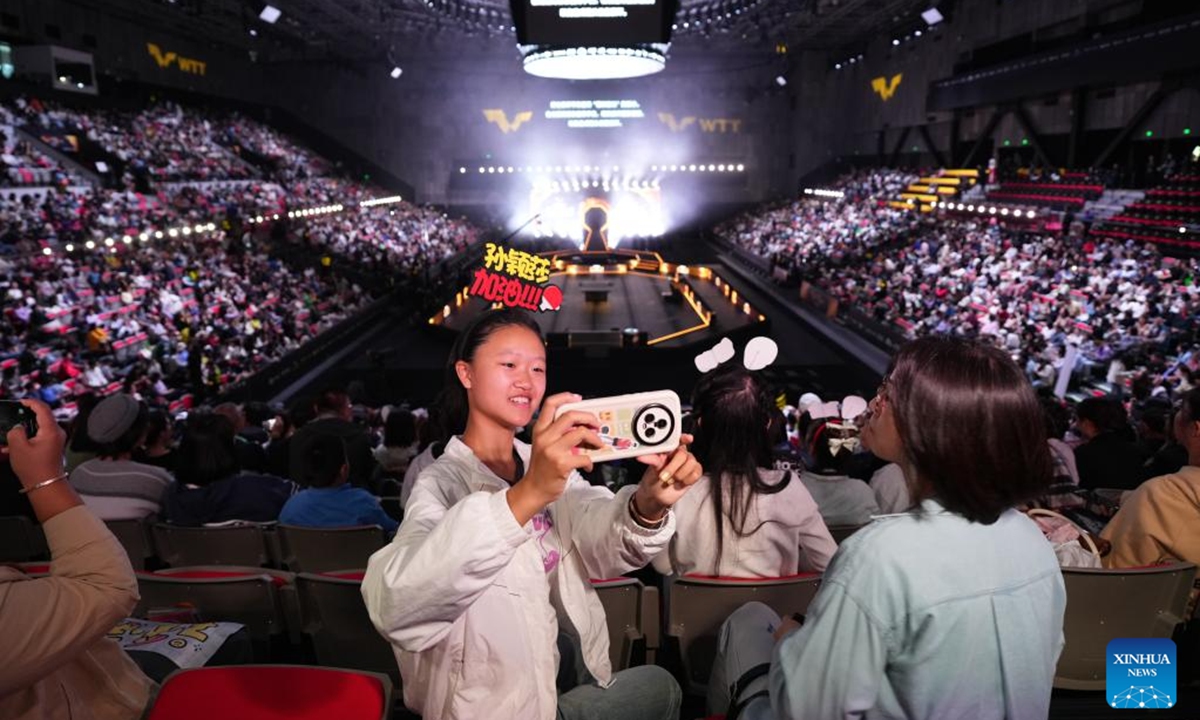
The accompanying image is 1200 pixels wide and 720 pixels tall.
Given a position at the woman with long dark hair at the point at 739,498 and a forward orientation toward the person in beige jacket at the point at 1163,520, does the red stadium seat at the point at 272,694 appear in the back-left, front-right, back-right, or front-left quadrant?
back-right

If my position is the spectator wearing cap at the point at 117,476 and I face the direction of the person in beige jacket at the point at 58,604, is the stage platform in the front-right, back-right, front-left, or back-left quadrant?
back-left

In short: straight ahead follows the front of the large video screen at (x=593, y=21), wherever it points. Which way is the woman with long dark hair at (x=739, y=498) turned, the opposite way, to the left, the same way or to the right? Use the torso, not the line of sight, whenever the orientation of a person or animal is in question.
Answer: the opposite way

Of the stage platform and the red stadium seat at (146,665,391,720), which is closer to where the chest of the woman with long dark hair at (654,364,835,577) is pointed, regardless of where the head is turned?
the stage platform

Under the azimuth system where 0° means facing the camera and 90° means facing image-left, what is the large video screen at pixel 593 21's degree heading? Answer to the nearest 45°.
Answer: approximately 0°

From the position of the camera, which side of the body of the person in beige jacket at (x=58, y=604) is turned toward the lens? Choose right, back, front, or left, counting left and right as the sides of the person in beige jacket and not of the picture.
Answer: back

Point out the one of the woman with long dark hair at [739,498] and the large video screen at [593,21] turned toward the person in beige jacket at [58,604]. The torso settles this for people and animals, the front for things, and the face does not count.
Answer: the large video screen

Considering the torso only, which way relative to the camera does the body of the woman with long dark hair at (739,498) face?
away from the camera

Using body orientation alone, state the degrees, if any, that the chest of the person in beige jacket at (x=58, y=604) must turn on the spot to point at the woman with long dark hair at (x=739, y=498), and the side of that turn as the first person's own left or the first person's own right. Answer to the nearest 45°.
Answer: approximately 90° to the first person's own right
